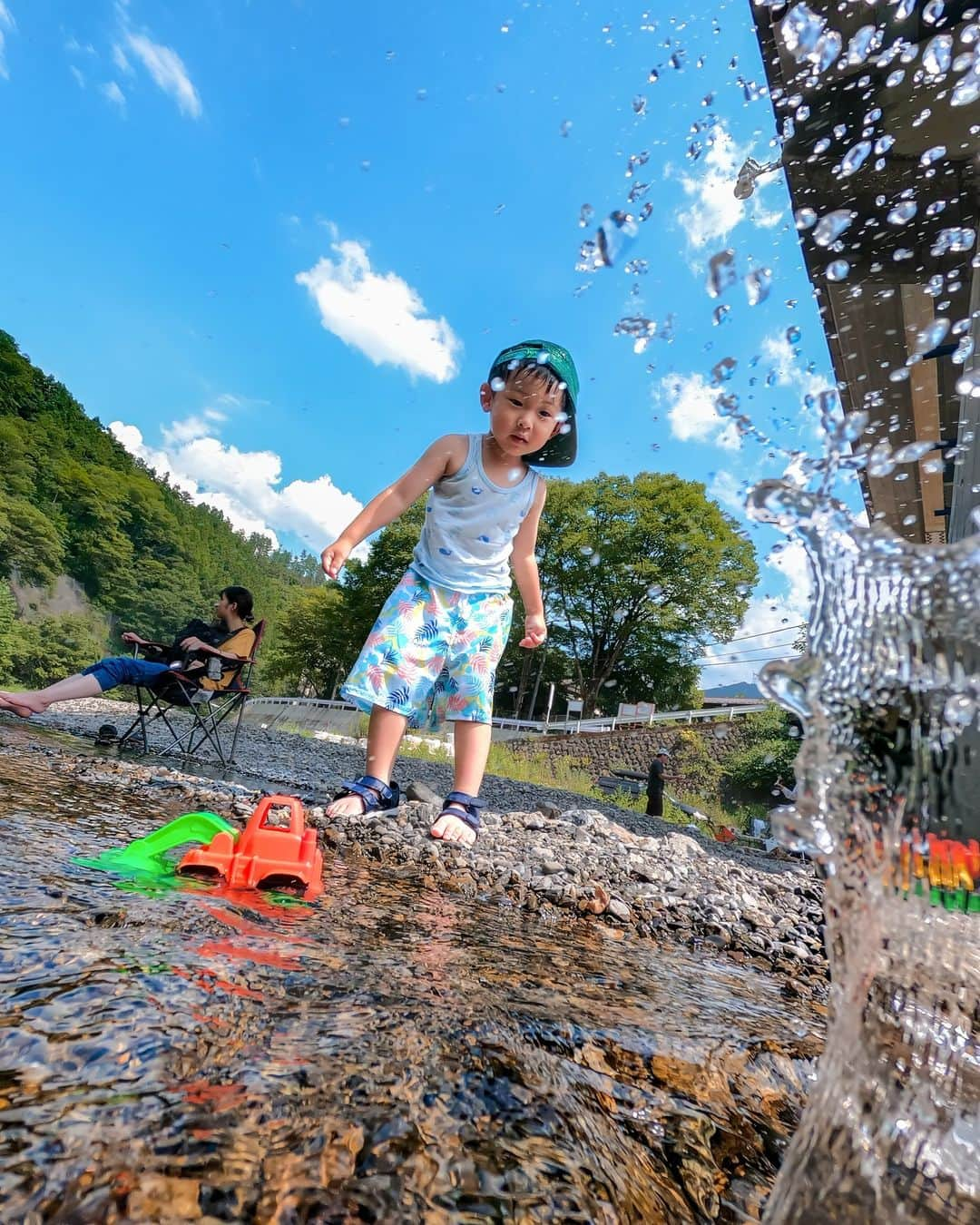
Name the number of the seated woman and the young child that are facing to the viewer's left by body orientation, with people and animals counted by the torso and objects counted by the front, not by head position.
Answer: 1

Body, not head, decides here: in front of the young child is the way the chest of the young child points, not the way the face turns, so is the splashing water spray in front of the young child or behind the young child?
in front

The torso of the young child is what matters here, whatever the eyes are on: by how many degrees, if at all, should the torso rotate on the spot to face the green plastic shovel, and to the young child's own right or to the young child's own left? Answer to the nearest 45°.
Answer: approximately 45° to the young child's own right

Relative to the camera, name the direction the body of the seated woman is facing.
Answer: to the viewer's left

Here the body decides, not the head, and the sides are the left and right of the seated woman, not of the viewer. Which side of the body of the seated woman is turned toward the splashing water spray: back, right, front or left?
left

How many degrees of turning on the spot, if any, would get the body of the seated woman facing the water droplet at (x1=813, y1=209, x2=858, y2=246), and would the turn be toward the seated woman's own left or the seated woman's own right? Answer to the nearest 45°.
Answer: approximately 135° to the seated woman's own left

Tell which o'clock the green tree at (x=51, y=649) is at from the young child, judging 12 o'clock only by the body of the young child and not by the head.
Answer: The green tree is roughly at 5 o'clock from the young child.

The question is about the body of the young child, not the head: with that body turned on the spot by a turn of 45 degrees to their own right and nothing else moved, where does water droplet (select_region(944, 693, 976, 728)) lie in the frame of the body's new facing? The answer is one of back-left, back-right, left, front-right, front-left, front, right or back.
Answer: left

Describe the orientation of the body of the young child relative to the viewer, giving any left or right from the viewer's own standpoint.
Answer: facing the viewer
